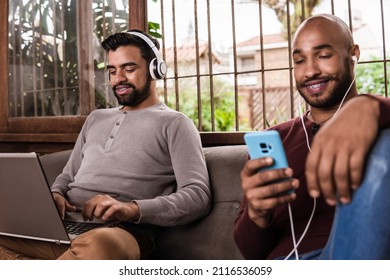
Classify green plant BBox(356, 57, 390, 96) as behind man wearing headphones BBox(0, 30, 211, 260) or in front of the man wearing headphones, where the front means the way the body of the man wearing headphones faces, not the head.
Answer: behind

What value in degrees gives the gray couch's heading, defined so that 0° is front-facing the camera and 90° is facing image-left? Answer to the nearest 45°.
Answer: approximately 0°

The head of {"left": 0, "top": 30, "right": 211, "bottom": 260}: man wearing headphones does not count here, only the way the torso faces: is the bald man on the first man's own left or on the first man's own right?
on the first man's own left

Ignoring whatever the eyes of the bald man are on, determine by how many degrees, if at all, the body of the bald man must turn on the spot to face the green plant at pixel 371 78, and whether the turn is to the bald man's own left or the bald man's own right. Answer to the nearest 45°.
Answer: approximately 135° to the bald man's own right

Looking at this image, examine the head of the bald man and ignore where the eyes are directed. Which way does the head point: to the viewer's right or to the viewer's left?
to the viewer's left

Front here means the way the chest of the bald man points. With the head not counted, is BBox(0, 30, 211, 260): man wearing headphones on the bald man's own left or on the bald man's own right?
on the bald man's own right

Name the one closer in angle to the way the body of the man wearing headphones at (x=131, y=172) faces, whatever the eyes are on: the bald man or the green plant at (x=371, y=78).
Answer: the bald man
